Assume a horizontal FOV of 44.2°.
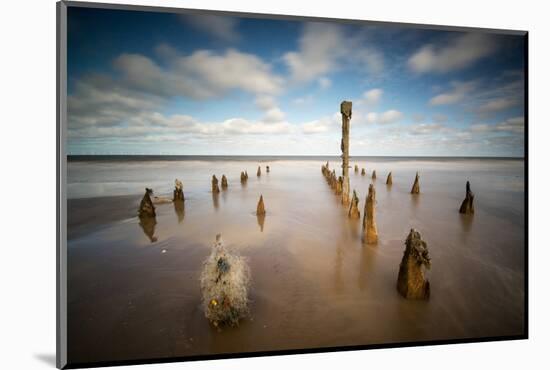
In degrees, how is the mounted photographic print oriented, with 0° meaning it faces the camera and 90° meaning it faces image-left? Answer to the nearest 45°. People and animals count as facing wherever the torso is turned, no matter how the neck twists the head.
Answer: approximately 315°
